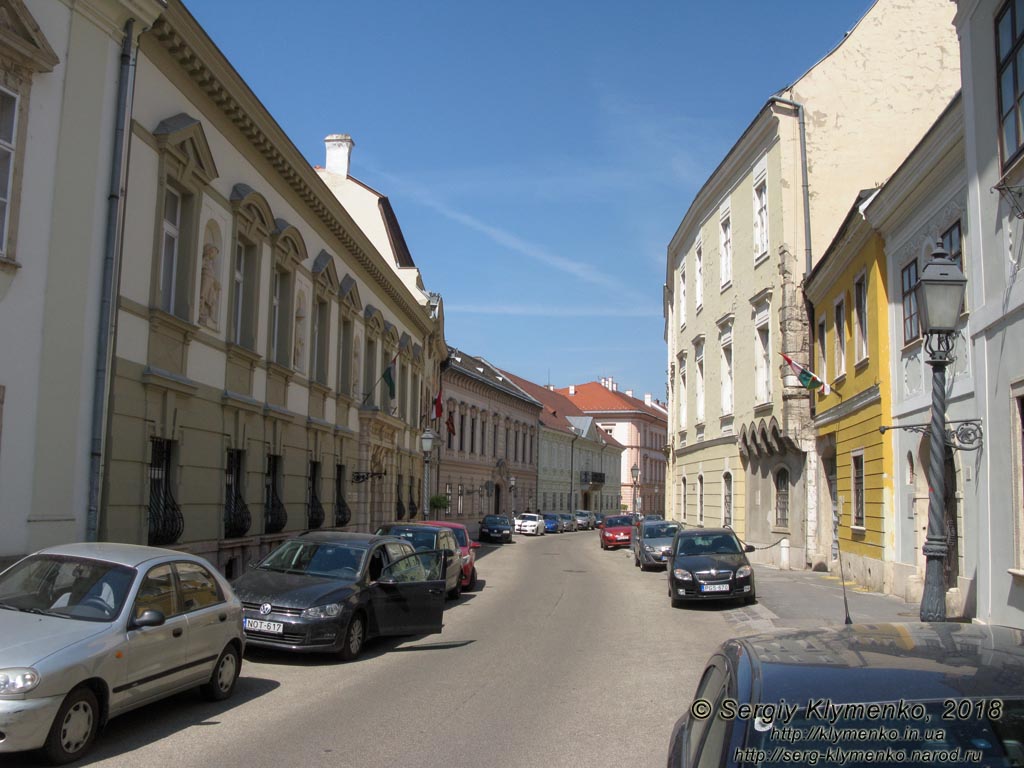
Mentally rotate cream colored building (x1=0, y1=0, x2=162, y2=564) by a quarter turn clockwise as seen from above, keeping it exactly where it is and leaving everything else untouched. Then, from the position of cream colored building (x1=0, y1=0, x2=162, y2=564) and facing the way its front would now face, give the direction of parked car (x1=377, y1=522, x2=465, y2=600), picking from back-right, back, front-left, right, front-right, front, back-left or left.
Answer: back

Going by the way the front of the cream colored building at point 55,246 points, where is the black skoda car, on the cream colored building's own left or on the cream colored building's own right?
on the cream colored building's own left

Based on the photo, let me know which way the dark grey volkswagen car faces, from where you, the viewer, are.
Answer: facing the viewer and to the left of the viewer

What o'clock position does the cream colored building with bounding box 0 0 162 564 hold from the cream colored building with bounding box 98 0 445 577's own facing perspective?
the cream colored building with bounding box 0 0 162 564 is roughly at 2 o'clock from the cream colored building with bounding box 98 0 445 577.

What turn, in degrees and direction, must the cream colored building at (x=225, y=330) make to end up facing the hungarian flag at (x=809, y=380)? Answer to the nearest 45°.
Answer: approximately 45° to its left

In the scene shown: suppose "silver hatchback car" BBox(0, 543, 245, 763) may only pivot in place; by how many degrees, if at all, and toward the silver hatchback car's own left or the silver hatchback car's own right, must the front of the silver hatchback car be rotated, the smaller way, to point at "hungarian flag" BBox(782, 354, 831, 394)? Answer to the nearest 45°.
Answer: approximately 180°

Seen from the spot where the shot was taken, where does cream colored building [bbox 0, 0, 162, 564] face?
facing the viewer and to the right of the viewer

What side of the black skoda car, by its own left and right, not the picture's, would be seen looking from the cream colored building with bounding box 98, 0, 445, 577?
right

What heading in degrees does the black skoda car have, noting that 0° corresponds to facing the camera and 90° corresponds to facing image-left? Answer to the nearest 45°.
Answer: approximately 0°

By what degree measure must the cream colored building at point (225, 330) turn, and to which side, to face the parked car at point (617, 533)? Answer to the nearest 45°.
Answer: approximately 90° to its left

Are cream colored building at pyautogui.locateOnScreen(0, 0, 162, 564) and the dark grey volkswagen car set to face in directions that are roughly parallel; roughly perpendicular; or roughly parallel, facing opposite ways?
roughly perpendicular

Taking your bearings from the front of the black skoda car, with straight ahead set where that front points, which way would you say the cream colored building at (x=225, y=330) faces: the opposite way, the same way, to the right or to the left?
to the left
